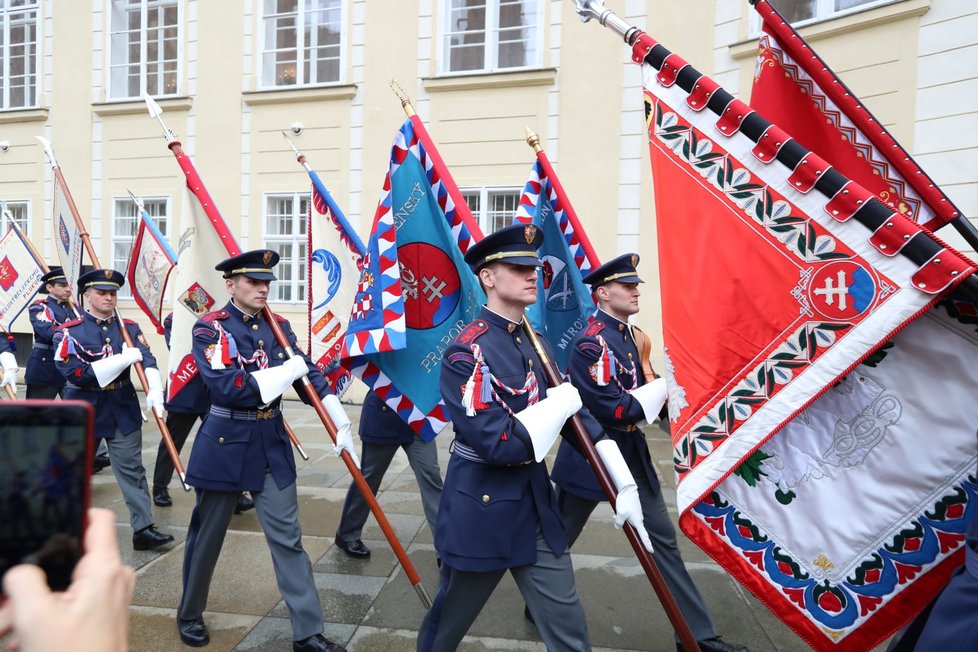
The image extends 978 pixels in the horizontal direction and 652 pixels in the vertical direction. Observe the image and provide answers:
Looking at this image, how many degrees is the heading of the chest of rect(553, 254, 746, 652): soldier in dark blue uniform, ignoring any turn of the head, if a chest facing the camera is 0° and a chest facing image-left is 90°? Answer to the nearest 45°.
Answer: approximately 315°

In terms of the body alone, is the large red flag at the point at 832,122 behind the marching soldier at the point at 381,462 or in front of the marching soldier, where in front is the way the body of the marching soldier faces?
in front

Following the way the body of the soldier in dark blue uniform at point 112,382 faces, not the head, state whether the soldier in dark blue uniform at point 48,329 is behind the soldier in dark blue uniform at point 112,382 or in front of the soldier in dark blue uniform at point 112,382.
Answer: behind

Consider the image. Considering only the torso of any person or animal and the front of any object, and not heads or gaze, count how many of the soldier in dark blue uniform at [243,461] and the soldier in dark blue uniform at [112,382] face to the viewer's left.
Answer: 0

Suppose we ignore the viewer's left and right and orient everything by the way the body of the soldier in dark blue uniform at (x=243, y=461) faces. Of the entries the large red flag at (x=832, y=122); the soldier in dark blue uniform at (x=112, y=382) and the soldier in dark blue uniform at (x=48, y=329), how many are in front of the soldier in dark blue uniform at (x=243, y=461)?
1

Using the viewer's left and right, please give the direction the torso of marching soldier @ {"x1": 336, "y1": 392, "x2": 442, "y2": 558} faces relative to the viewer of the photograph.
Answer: facing the viewer and to the right of the viewer

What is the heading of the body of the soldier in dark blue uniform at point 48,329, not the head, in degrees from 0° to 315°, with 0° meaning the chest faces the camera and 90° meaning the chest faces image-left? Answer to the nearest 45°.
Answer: approximately 315°

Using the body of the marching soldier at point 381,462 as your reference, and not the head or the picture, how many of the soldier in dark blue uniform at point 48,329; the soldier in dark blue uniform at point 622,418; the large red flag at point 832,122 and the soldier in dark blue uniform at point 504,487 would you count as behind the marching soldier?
1

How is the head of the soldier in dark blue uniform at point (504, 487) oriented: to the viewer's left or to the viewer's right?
to the viewer's right

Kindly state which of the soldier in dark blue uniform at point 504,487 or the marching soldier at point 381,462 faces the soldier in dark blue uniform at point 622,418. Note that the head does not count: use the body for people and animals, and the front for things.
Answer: the marching soldier

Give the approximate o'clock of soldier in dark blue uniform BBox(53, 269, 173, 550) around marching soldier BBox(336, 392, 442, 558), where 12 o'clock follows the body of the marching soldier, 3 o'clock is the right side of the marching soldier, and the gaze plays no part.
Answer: The soldier in dark blue uniform is roughly at 5 o'clock from the marching soldier.

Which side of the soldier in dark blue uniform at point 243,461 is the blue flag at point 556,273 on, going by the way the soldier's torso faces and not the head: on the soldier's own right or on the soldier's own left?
on the soldier's own left

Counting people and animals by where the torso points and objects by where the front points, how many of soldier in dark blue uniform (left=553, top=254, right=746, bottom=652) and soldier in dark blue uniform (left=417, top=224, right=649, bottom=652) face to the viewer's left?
0

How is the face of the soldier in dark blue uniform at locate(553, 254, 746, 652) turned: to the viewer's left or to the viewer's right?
to the viewer's right

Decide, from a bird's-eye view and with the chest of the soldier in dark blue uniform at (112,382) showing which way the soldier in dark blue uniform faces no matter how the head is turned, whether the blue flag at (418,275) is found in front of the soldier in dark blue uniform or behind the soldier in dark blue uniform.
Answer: in front
